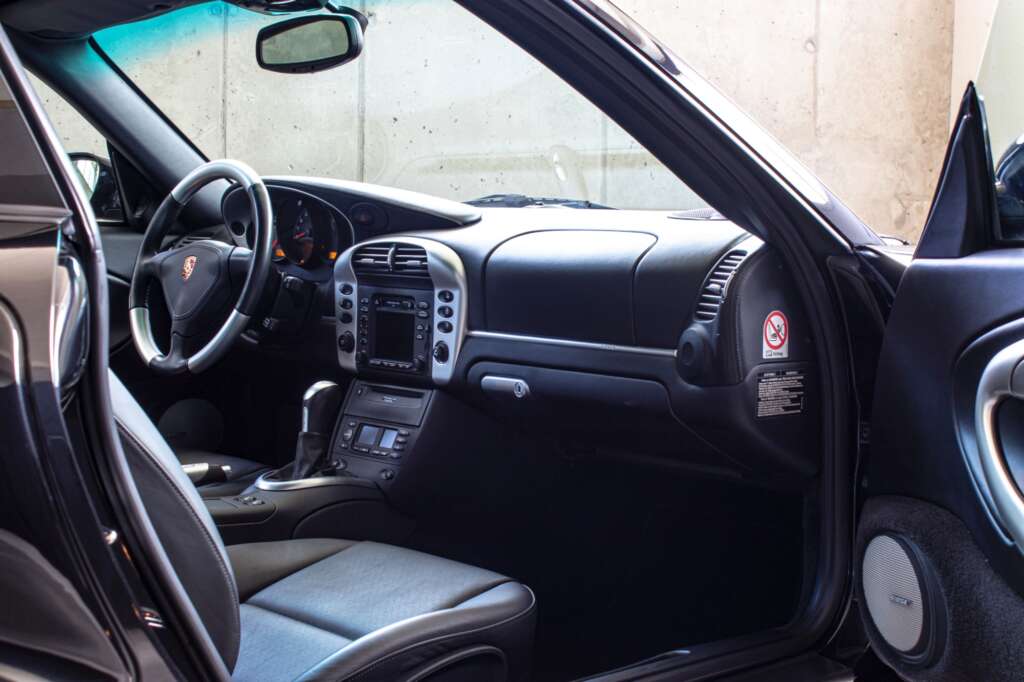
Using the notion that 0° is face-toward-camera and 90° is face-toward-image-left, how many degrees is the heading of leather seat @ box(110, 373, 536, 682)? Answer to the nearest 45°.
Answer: approximately 225°

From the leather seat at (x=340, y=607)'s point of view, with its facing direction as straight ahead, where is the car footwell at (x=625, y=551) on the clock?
The car footwell is roughly at 12 o'clock from the leather seat.
